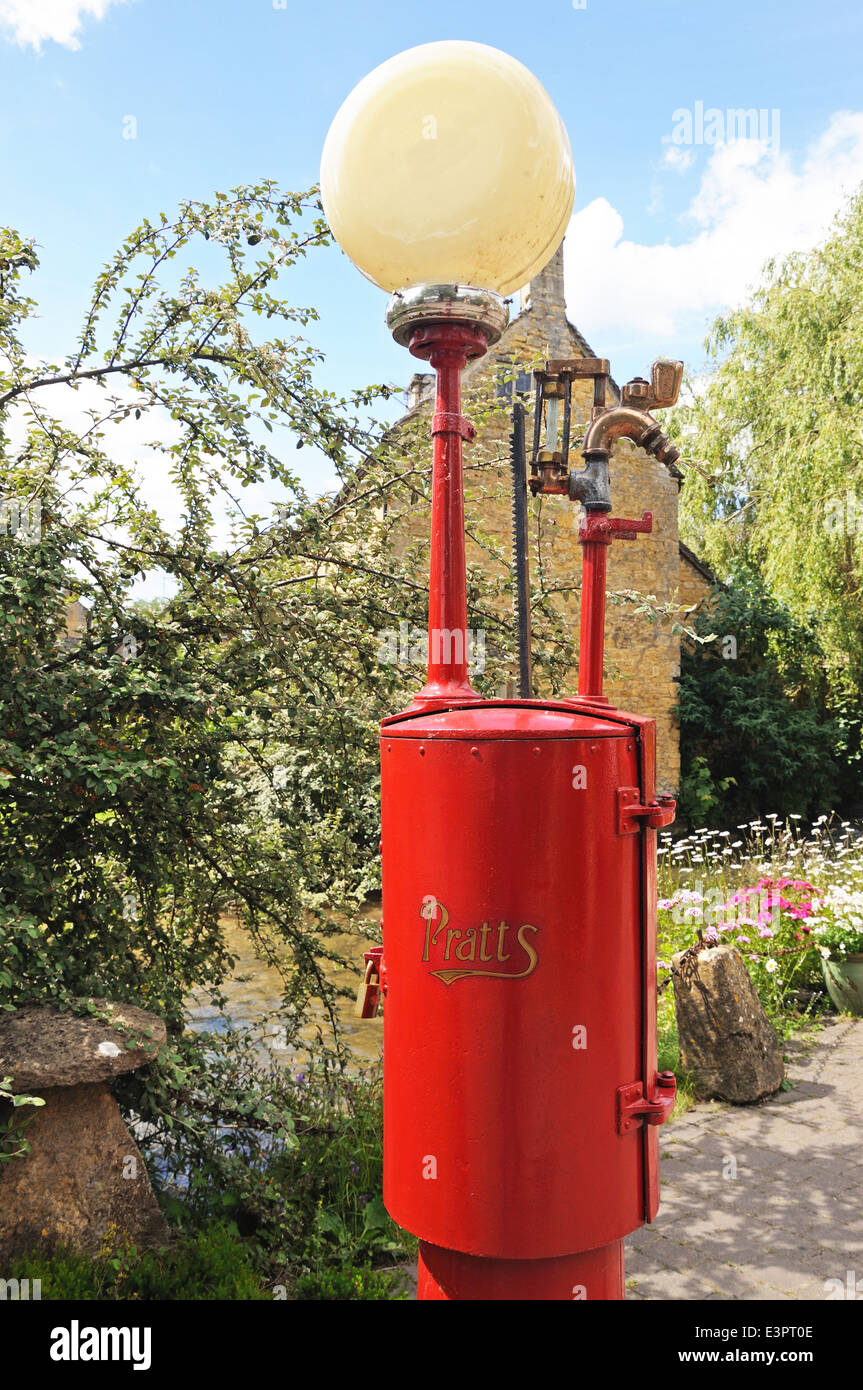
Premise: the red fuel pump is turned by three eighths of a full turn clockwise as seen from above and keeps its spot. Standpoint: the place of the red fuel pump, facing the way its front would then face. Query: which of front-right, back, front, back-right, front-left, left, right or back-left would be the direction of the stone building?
front-right

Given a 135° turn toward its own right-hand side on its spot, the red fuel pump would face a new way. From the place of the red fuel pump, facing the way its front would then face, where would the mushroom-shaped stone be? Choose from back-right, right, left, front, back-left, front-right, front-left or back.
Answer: front

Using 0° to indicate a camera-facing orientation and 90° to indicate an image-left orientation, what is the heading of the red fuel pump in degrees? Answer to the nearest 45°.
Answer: approximately 0°

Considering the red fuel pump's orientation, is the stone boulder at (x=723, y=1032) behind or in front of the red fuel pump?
behind

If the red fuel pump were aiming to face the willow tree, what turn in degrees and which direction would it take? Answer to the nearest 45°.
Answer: approximately 180°

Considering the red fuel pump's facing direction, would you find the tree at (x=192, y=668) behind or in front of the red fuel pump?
behind
